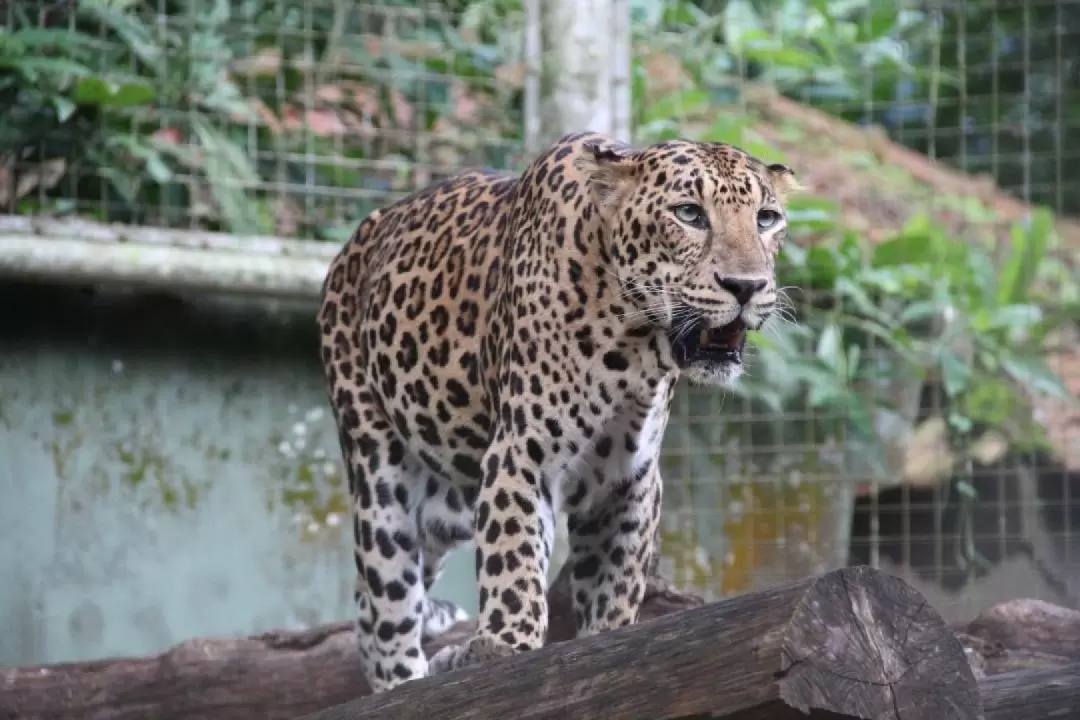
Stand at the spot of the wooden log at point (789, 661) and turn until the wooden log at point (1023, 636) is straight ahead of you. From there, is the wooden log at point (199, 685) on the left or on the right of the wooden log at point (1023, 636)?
left

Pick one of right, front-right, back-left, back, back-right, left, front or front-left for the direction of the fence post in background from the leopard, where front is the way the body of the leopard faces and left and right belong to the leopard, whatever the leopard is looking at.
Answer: back-left

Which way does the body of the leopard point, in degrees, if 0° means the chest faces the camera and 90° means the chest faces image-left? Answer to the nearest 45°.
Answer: approximately 315°

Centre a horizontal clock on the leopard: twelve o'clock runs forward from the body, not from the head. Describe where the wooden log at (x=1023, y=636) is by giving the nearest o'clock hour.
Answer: The wooden log is roughly at 10 o'clock from the leopard.

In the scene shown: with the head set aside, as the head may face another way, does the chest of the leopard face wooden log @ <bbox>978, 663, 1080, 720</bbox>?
yes
